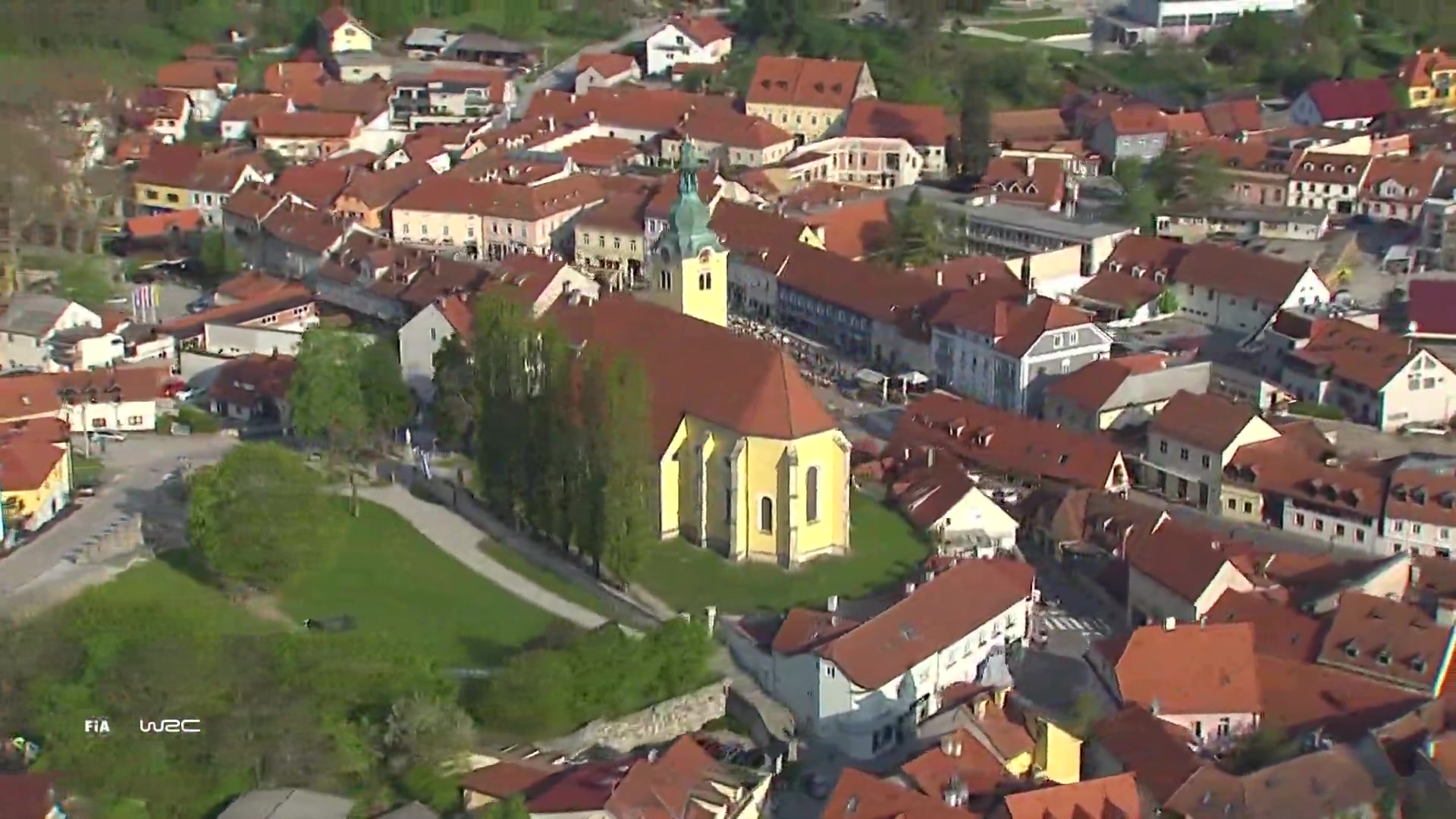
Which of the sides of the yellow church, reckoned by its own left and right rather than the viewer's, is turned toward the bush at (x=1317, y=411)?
right

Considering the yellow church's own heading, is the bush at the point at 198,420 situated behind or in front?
in front

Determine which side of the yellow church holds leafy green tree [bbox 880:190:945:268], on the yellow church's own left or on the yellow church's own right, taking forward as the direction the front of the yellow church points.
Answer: on the yellow church's own right

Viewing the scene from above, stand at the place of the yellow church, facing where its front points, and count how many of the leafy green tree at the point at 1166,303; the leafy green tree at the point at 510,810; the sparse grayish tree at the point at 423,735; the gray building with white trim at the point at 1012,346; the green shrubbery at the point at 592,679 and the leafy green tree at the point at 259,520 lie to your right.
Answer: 2

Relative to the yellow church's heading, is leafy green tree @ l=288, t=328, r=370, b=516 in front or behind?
in front

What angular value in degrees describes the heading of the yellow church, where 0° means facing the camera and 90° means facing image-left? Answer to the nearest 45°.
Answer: approximately 135°

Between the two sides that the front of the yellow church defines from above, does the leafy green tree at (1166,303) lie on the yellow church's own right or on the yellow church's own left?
on the yellow church's own right

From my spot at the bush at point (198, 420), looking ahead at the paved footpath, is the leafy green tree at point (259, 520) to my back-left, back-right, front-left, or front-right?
front-right

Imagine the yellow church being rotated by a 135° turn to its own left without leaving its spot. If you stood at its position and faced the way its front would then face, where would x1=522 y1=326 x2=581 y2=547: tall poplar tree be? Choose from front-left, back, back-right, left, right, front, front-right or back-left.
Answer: right

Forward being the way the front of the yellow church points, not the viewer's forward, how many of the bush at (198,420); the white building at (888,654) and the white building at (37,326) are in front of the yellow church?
2

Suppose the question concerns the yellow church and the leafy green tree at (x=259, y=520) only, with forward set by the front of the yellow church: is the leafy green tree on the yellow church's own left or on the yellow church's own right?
on the yellow church's own left

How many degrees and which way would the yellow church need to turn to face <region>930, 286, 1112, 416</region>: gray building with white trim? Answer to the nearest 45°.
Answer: approximately 90° to its right

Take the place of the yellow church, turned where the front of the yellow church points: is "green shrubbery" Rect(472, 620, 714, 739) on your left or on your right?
on your left

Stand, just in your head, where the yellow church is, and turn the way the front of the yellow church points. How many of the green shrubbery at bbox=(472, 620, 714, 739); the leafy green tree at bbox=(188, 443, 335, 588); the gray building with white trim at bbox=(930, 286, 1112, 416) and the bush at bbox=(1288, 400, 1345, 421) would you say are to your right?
2

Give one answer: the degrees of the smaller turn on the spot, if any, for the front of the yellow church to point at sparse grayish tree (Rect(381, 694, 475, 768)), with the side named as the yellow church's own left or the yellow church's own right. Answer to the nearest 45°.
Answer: approximately 90° to the yellow church's own left
